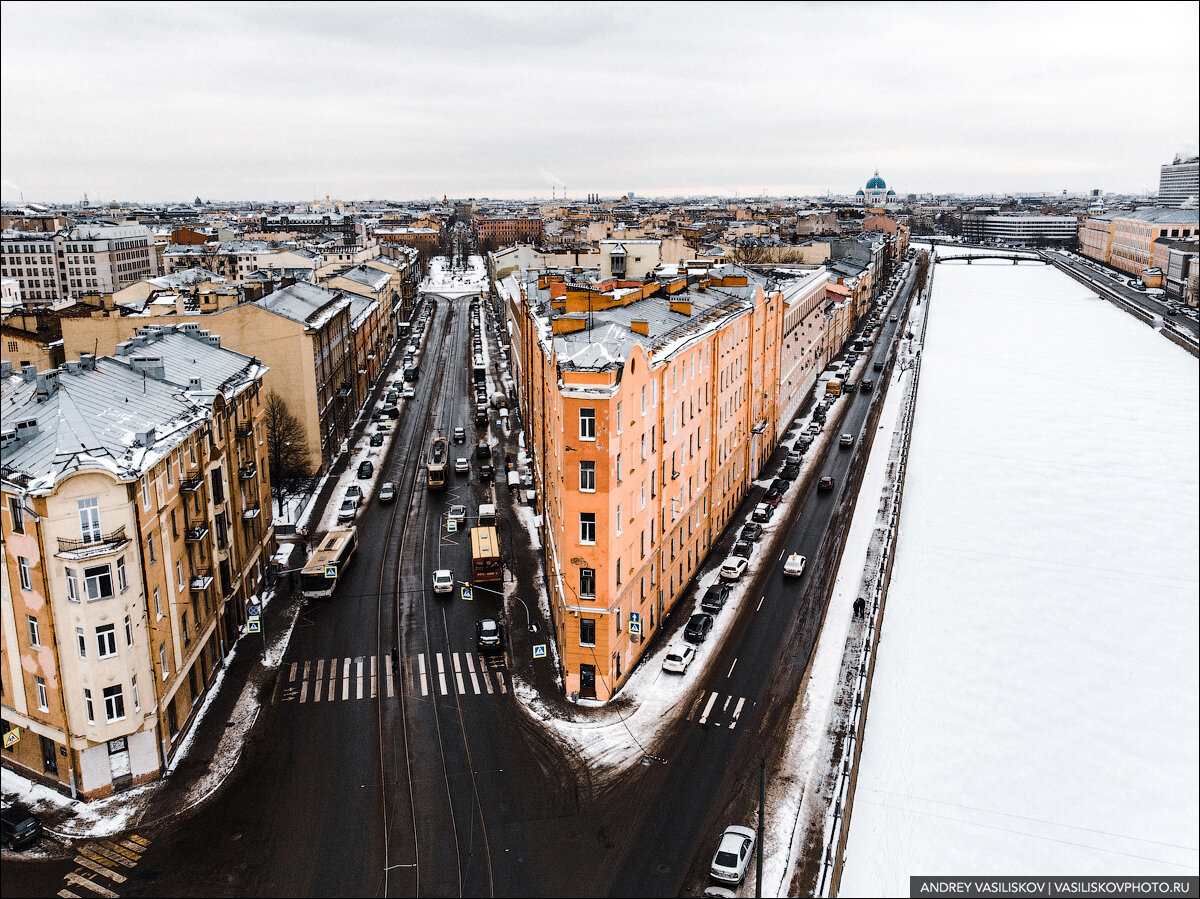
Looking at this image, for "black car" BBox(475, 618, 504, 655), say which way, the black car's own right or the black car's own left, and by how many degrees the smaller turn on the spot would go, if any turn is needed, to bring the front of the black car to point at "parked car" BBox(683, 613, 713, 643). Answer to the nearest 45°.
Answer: approximately 90° to the black car's own right

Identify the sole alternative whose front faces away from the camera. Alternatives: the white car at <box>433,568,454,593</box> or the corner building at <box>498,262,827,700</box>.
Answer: the white car

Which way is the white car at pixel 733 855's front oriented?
away from the camera

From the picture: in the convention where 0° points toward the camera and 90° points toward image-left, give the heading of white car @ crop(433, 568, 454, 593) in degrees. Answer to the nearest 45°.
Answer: approximately 180°

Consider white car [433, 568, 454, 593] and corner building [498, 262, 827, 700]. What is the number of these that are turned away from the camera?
1

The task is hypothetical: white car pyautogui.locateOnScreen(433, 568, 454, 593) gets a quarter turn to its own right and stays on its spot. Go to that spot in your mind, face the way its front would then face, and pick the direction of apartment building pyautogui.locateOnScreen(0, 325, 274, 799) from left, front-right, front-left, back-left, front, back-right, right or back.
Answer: back-right

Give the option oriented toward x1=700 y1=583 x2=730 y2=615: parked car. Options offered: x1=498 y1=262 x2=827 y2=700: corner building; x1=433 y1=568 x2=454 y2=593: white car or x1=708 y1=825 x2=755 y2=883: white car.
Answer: x1=708 y1=825 x2=755 y2=883: white car

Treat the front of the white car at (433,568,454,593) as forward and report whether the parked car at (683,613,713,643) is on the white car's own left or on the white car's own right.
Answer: on the white car's own right

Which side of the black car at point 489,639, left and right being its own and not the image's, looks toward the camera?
back

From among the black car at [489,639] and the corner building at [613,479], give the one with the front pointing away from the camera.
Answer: the black car
